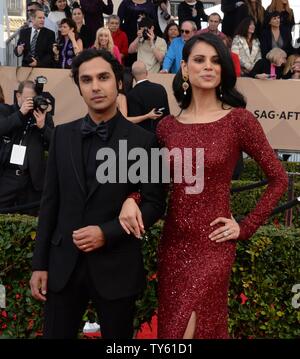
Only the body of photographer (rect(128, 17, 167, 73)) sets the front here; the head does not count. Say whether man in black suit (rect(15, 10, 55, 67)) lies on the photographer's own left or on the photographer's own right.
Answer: on the photographer's own right

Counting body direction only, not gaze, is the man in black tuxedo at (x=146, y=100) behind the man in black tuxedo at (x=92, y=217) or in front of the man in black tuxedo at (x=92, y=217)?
behind

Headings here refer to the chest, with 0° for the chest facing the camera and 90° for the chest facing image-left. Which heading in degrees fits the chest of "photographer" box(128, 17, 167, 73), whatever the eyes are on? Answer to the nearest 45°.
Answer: approximately 0°

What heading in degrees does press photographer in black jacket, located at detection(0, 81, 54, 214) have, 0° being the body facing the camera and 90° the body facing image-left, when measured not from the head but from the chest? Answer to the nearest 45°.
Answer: approximately 315°

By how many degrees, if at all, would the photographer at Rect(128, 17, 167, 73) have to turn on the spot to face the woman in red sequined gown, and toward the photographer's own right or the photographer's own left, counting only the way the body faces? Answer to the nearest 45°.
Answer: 0° — they already face them

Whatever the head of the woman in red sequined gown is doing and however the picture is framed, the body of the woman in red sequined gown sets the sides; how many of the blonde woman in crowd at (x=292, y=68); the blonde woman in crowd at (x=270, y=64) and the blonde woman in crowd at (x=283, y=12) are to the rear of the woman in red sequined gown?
3

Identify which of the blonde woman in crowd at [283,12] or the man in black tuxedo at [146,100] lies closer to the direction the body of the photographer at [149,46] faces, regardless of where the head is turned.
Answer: the man in black tuxedo

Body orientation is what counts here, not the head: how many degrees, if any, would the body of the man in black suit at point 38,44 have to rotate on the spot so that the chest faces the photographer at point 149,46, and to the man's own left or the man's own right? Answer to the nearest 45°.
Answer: approximately 90° to the man's own left

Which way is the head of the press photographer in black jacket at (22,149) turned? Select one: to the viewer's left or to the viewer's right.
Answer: to the viewer's right
